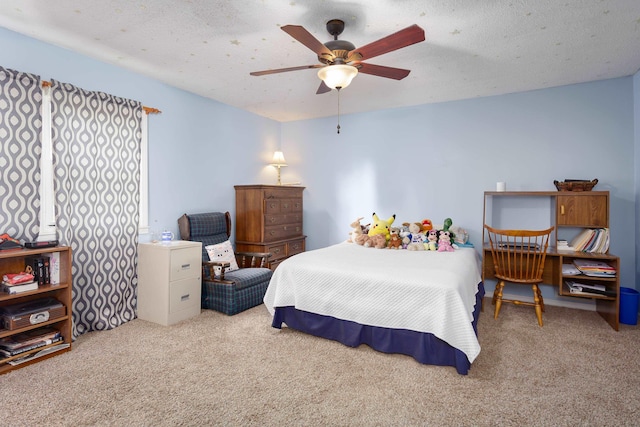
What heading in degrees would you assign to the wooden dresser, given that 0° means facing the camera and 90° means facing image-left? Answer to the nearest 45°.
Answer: approximately 315°

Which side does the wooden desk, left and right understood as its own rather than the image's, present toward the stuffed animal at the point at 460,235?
right

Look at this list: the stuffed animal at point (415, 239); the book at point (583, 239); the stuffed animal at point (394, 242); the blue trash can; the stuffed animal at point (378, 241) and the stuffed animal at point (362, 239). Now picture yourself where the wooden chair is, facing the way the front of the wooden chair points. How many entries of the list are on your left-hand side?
4

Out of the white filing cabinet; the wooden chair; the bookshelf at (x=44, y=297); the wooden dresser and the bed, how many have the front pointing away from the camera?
1

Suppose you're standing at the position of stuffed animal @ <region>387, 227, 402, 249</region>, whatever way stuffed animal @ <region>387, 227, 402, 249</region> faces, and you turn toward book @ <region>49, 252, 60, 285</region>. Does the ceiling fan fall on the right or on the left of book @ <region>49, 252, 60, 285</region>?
left

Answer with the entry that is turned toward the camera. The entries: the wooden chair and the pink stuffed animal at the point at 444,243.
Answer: the pink stuffed animal

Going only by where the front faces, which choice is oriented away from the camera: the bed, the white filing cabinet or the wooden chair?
the wooden chair

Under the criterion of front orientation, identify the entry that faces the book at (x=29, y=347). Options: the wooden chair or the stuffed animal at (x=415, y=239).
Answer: the stuffed animal

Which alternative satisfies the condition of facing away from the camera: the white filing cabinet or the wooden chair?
the wooden chair

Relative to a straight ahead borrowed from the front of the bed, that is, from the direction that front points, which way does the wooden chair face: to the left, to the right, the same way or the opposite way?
the opposite way

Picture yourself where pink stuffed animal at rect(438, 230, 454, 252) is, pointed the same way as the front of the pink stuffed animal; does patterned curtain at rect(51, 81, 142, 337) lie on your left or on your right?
on your right

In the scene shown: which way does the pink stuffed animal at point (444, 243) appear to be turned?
toward the camera

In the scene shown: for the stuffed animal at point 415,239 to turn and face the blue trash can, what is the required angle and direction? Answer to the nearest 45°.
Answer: approximately 135° to its left

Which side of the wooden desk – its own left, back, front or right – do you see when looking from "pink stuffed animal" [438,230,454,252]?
right

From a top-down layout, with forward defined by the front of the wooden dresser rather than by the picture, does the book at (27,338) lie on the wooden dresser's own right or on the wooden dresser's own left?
on the wooden dresser's own right

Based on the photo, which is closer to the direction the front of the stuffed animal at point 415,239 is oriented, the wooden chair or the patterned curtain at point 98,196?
the patterned curtain

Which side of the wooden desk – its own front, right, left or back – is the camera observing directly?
front

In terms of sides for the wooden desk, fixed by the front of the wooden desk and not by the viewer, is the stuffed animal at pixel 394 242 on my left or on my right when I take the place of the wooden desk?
on my right

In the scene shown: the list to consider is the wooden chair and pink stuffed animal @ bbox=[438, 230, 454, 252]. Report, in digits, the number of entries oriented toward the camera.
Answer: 1
